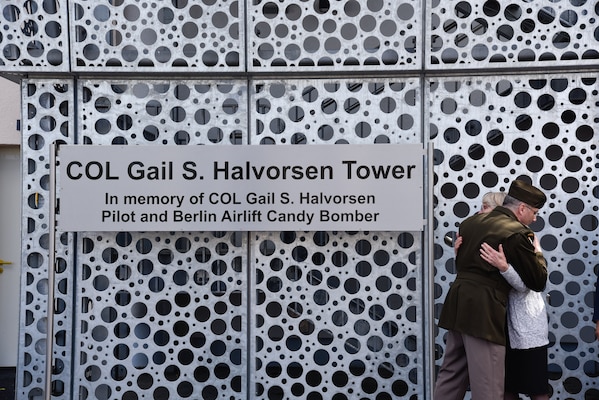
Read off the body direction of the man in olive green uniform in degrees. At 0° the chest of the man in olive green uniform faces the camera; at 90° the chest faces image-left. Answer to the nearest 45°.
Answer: approximately 225°

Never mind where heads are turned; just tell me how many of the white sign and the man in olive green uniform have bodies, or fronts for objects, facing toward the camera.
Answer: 1

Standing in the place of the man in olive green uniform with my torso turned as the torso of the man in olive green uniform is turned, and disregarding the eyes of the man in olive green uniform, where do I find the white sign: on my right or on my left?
on my left

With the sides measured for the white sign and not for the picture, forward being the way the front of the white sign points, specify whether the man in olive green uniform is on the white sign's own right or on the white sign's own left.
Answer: on the white sign's own left

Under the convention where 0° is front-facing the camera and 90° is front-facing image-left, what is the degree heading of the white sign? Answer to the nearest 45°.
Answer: approximately 0°

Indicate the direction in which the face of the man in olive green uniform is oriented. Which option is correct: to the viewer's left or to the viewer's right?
to the viewer's right
